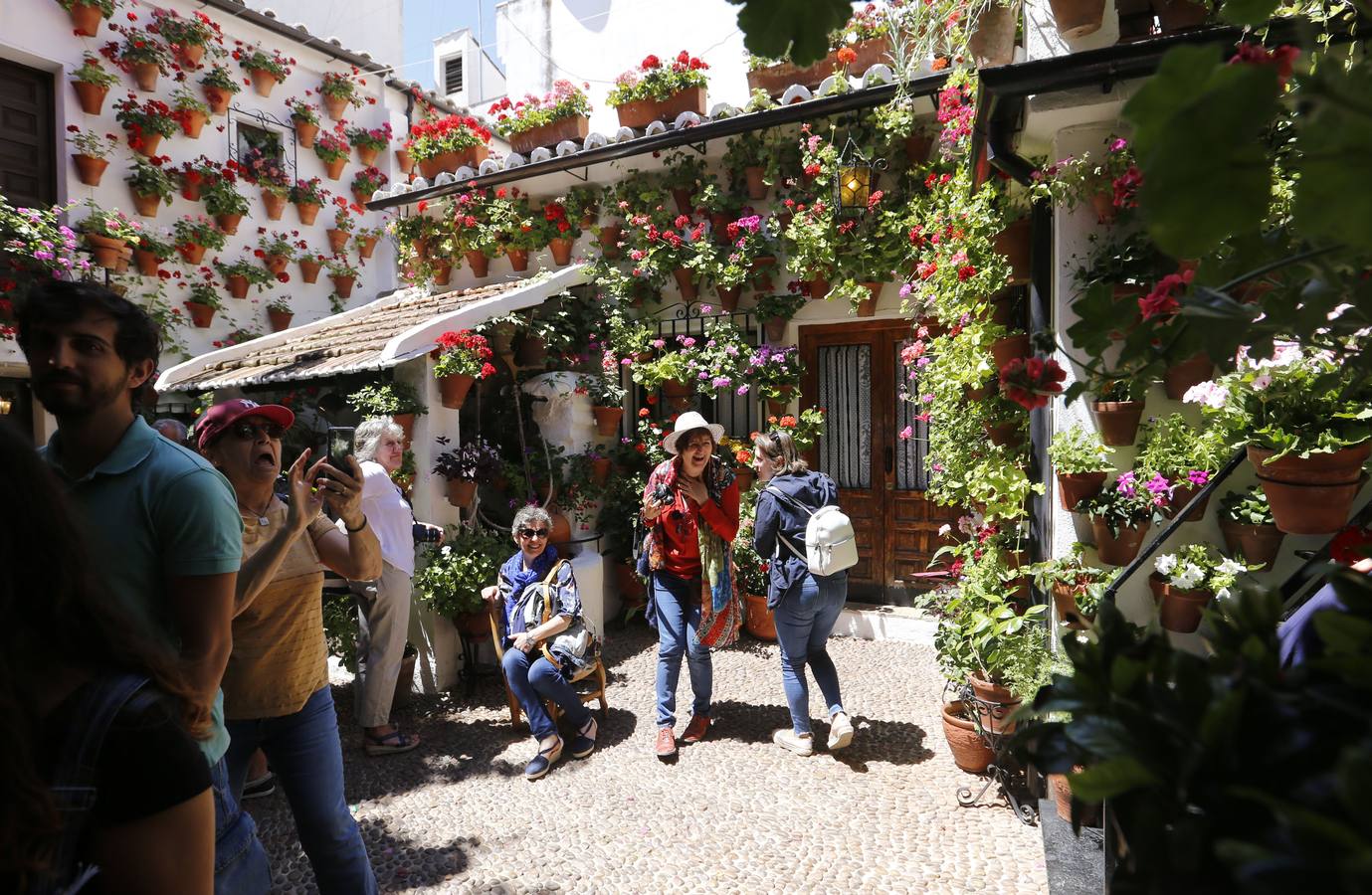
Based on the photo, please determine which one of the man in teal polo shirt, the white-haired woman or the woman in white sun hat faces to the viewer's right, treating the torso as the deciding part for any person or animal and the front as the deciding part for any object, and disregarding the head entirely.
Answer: the white-haired woman

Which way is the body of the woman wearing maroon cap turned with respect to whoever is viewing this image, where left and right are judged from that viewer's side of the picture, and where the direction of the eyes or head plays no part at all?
facing the viewer and to the right of the viewer

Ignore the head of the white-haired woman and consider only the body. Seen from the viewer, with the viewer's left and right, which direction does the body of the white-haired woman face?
facing to the right of the viewer

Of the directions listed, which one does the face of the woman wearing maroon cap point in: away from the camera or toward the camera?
toward the camera

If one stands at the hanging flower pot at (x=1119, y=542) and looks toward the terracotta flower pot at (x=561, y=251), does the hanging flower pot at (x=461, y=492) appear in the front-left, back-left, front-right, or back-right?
front-left

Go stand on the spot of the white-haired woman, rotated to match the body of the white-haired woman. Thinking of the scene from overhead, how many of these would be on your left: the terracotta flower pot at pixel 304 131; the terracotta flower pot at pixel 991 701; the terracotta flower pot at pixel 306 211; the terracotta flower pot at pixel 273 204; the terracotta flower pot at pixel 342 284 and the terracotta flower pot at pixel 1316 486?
4

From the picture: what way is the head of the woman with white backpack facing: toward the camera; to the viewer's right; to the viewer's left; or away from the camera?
to the viewer's left

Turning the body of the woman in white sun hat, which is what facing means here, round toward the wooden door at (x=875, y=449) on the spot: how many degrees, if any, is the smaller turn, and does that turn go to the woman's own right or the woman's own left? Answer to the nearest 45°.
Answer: approximately 135° to the woman's own left

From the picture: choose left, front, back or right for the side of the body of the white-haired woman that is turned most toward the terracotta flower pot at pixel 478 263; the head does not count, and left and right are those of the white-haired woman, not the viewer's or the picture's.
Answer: left

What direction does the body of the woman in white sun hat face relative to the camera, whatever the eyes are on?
toward the camera

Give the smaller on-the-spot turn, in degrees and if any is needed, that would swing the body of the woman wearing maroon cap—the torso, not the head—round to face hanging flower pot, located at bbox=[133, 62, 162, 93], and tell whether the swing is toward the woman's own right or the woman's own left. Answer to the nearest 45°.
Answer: approximately 135° to the woman's own left

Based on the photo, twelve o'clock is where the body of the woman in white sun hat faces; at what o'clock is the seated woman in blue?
The seated woman in blue is roughly at 3 o'clock from the woman in white sun hat.

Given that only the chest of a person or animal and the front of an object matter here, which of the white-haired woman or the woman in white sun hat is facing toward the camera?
the woman in white sun hat
